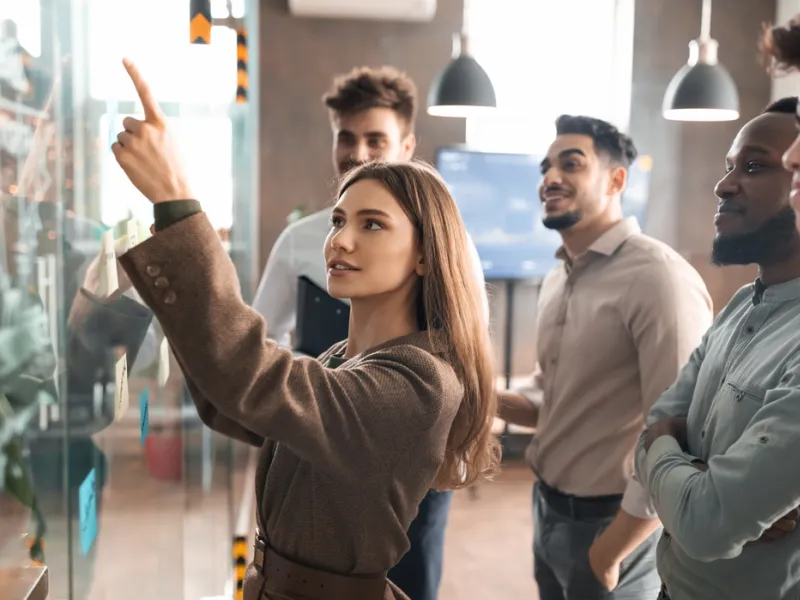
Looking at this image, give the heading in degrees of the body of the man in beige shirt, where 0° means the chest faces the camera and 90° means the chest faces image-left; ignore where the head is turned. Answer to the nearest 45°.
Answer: approximately 45°

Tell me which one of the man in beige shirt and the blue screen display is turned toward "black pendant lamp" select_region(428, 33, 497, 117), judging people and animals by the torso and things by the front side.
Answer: the blue screen display

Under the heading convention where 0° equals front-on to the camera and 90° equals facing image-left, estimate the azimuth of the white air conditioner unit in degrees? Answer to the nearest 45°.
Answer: approximately 0°

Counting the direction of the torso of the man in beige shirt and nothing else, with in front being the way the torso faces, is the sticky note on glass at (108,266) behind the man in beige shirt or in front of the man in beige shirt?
in front

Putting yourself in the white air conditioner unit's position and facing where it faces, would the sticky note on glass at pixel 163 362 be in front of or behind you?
in front

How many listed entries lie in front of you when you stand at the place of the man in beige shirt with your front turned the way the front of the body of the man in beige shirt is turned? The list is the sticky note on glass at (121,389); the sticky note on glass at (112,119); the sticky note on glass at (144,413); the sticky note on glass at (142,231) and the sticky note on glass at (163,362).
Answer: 5

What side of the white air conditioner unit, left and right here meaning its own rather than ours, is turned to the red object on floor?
front

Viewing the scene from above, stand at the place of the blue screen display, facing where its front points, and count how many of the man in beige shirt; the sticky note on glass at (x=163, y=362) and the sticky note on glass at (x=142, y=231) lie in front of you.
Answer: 3
